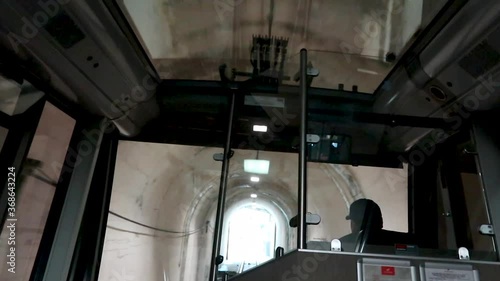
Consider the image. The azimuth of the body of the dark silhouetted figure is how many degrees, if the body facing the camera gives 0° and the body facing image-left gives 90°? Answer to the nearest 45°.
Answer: approximately 135°

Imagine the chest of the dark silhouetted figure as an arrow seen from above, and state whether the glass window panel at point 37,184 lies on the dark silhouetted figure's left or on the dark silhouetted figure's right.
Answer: on the dark silhouetted figure's left

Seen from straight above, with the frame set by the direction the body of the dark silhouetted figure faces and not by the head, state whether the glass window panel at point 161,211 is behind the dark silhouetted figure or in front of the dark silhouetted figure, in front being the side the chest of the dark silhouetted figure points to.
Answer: in front
